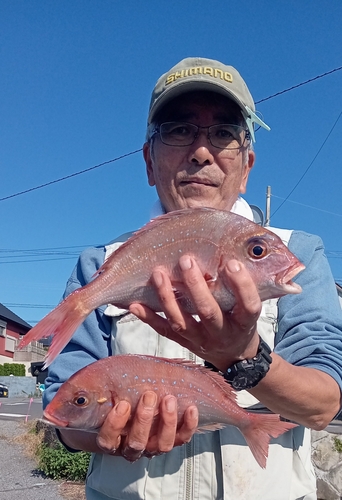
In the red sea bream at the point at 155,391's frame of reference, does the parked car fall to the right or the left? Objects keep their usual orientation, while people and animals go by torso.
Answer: on its right

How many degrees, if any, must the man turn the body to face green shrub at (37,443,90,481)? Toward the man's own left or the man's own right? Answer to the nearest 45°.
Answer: approximately 180°

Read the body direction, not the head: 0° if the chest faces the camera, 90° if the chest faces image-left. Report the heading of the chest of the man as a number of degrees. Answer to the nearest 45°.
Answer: approximately 0°

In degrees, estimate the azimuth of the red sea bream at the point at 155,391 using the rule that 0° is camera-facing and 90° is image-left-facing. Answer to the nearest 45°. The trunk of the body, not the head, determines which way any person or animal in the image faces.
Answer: approximately 90°

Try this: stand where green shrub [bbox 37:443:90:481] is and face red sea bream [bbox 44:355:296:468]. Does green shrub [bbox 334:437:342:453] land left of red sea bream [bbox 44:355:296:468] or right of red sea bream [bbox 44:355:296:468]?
left

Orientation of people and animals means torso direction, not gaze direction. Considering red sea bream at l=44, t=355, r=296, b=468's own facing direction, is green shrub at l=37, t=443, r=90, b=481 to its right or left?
on its right

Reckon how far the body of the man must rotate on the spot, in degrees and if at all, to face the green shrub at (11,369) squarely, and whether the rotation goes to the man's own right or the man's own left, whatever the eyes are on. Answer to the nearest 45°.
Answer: approximately 180°

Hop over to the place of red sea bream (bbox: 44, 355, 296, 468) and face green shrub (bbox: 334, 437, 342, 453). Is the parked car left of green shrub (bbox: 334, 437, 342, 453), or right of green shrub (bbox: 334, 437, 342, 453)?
left

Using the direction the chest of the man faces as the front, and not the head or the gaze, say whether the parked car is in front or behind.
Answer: behind

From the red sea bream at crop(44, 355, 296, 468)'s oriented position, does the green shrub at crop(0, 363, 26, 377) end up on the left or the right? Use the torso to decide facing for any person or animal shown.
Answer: on its right
